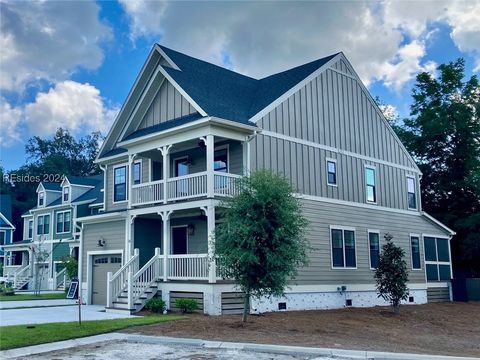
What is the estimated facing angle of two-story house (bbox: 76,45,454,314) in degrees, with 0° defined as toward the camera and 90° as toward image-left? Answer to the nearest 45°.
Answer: approximately 45°

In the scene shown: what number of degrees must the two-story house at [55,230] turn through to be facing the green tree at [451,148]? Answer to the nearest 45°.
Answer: approximately 90° to its left

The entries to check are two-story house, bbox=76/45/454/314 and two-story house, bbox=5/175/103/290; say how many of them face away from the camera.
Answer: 0

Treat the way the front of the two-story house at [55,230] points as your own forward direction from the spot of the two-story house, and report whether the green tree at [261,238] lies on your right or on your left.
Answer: on your left

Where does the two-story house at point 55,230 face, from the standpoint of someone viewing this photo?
facing the viewer and to the left of the viewer

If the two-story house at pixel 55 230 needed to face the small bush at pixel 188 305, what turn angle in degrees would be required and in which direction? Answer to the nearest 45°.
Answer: approximately 45° to its left

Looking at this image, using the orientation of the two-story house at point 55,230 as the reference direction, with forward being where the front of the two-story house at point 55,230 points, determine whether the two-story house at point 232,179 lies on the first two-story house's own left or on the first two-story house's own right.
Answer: on the first two-story house's own left

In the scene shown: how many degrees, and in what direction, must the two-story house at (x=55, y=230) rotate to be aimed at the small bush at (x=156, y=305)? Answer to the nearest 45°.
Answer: approximately 45° to its left

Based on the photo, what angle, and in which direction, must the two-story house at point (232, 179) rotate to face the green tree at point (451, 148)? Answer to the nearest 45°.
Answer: approximately 180°

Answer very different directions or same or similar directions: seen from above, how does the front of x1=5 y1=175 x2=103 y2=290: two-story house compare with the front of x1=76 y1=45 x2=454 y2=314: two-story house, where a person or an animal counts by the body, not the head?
same or similar directions

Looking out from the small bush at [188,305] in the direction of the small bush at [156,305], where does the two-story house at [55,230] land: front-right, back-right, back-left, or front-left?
front-right
